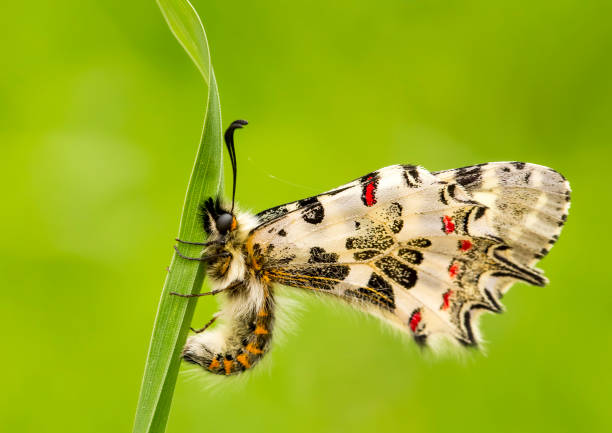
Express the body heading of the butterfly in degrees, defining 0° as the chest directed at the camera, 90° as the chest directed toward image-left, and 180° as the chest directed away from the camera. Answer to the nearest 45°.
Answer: approximately 90°
